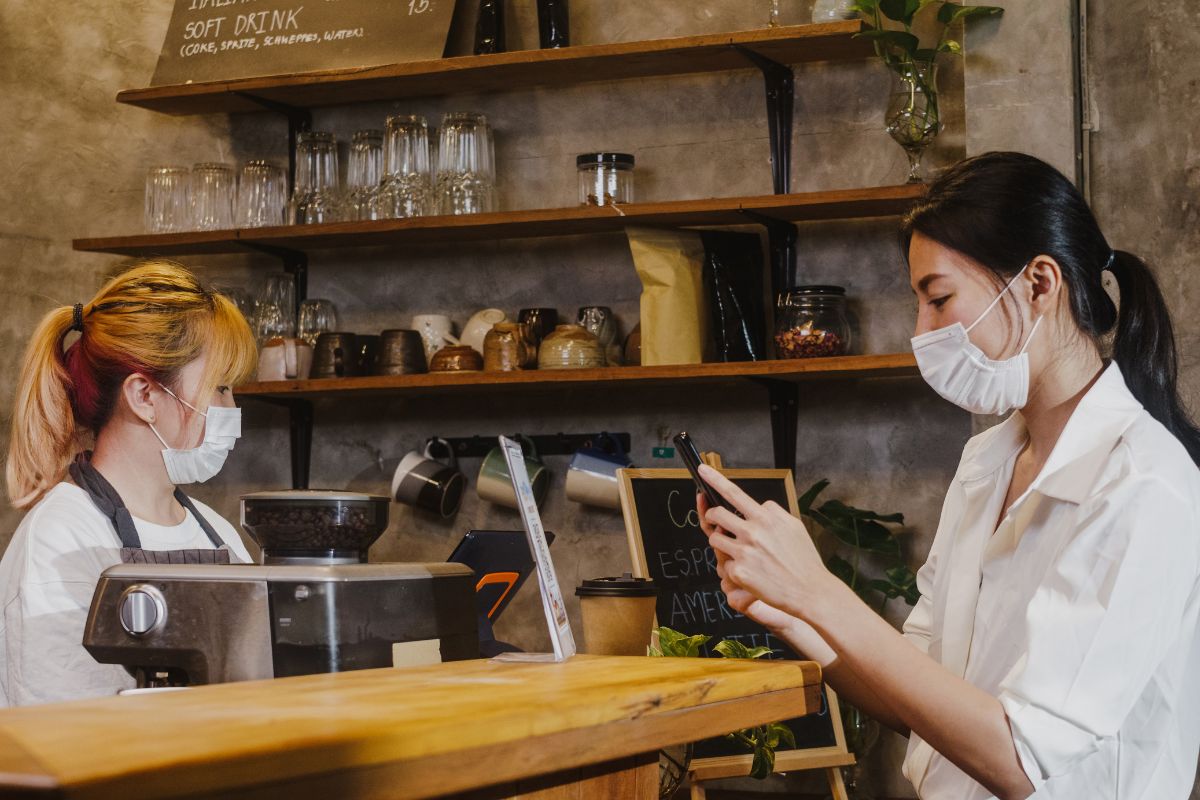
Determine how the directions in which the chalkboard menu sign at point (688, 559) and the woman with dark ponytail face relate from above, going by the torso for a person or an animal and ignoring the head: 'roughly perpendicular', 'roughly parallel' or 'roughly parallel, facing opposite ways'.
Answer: roughly perpendicular

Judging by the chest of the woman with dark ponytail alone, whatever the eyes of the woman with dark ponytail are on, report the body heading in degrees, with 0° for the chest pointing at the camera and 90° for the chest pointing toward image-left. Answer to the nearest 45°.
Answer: approximately 90°

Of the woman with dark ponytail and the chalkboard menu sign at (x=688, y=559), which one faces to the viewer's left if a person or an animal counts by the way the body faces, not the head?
the woman with dark ponytail

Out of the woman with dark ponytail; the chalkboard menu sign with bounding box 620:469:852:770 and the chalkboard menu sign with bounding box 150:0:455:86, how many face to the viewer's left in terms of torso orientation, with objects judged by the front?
1

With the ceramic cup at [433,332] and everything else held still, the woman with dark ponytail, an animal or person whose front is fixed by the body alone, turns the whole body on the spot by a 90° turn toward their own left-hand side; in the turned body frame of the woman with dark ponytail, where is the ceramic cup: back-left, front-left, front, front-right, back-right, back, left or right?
back-right

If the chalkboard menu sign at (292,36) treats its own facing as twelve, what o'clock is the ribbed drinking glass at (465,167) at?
The ribbed drinking glass is roughly at 10 o'clock from the chalkboard menu sign.

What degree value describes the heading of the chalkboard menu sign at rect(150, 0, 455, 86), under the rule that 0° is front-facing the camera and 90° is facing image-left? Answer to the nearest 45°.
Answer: approximately 0°

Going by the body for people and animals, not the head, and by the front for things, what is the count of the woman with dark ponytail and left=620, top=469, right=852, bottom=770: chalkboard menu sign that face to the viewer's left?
1

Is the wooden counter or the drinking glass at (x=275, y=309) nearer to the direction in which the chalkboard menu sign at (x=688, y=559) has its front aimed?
the wooden counter

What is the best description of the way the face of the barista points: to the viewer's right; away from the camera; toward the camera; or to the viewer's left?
to the viewer's right
